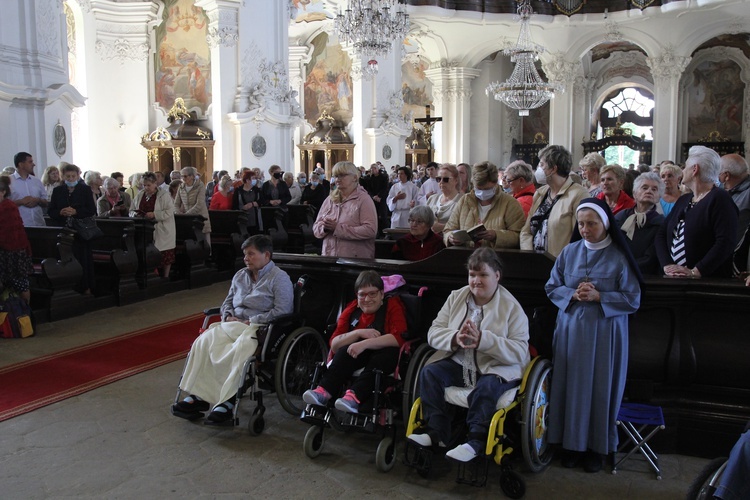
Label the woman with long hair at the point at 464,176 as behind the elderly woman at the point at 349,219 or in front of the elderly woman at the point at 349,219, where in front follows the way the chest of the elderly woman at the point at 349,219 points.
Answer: behind

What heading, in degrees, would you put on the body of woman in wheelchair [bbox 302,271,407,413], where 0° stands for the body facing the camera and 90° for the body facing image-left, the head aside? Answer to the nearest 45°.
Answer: approximately 45°

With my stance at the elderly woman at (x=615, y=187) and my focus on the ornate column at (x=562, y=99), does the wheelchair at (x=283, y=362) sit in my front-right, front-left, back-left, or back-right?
back-left

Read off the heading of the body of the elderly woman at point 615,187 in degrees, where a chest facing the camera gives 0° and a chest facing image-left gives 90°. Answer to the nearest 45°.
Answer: approximately 45°

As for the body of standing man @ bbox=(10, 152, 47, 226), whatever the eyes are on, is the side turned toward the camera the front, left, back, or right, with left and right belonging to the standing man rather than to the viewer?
front

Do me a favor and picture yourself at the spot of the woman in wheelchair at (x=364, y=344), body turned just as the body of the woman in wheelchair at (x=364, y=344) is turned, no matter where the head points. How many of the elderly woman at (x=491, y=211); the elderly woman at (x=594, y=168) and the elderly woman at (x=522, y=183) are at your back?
3

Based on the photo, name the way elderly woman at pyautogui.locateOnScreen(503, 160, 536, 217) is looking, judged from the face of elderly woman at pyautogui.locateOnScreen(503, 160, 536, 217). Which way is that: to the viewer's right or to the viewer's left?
to the viewer's left

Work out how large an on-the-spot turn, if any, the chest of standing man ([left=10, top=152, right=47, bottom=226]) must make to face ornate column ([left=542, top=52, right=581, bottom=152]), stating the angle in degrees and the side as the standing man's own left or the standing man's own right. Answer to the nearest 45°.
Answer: approximately 135° to the standing man's own left

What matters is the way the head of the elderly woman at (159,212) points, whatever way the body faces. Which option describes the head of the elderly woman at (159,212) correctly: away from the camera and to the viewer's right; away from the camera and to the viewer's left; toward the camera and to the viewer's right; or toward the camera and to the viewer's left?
toward the camera and to the viewer's left

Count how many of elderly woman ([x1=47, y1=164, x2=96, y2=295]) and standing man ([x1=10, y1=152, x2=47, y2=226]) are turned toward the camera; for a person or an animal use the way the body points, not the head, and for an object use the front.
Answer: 2

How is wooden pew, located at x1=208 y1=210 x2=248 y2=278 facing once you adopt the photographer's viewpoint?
facing the viewer and to the left of the viewer

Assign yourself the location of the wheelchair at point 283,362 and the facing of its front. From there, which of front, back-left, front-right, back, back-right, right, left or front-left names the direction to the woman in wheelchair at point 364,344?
left

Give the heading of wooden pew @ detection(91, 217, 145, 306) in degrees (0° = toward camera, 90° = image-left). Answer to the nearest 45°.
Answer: approximately 45°

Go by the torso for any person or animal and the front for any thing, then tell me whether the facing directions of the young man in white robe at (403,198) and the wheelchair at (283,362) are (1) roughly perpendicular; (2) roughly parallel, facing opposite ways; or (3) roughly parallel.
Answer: roughly parallel

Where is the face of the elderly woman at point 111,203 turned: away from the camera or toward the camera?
toward the camera

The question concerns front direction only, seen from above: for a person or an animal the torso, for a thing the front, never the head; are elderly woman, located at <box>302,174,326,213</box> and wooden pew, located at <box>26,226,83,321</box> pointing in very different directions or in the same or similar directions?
same or similar directions

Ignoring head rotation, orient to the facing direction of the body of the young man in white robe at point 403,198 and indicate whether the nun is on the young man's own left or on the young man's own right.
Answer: on the young man's own left

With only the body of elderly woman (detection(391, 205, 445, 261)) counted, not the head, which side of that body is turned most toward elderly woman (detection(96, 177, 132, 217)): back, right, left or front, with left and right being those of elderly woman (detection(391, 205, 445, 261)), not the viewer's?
right

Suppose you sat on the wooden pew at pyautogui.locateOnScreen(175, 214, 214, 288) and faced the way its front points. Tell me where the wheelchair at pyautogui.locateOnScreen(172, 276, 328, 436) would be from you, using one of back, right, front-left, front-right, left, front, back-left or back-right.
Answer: front-left
